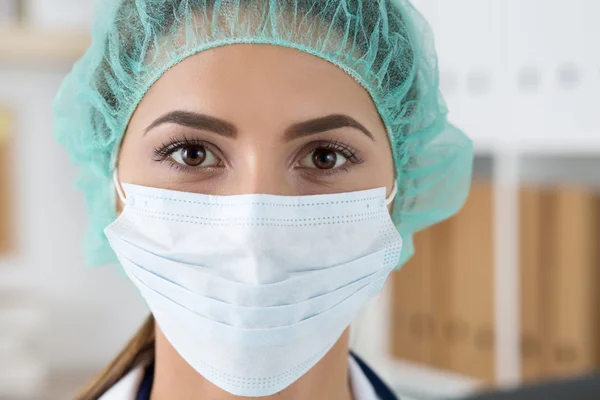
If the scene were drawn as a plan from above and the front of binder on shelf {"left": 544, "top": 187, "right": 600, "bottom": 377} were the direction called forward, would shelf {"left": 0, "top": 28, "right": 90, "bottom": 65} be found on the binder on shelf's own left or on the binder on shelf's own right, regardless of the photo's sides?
on the binder on shelf's own right

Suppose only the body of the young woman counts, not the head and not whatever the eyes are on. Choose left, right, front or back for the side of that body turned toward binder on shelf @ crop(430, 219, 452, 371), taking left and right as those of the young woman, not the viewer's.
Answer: back

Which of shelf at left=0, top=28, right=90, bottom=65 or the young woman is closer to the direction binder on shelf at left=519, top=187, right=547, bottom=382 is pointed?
the young woman

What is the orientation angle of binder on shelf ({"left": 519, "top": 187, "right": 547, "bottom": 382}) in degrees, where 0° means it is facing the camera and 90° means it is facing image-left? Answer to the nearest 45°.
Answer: approximately 0°
